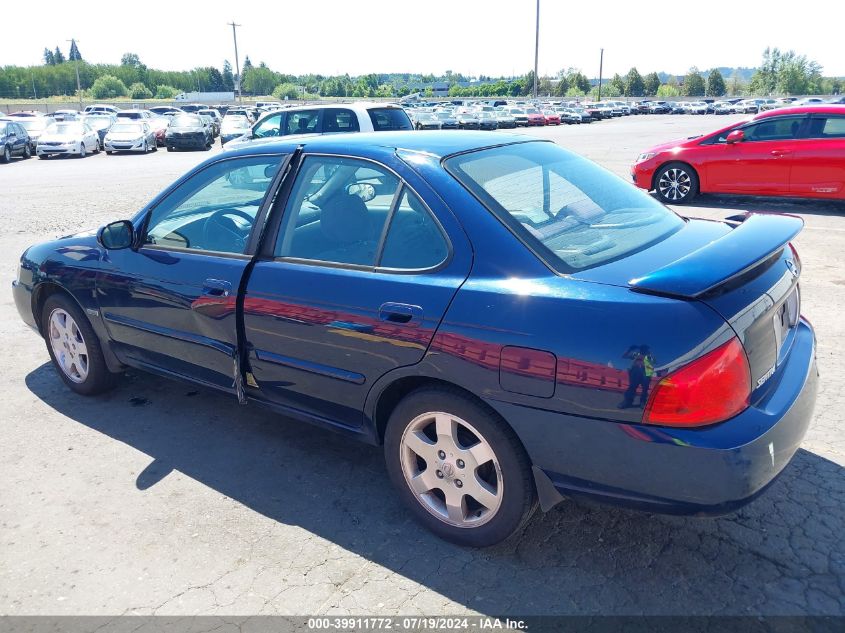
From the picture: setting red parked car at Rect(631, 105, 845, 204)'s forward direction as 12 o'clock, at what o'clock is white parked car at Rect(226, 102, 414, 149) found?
The white parked car is roughly at 12 o'clock from the red parked car.

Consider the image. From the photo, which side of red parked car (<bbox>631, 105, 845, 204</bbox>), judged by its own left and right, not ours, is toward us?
left

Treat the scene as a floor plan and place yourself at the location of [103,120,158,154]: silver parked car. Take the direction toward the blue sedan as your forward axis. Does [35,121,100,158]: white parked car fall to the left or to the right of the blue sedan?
right

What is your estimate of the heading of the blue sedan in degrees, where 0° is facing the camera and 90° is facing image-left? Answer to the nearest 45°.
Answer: approximately 135°

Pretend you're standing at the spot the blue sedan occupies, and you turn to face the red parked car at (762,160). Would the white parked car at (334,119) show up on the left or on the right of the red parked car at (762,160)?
left

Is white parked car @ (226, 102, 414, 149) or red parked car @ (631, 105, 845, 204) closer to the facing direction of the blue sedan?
the white parked car

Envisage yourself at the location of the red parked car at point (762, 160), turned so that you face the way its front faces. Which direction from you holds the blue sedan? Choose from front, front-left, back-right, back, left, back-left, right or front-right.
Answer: left
